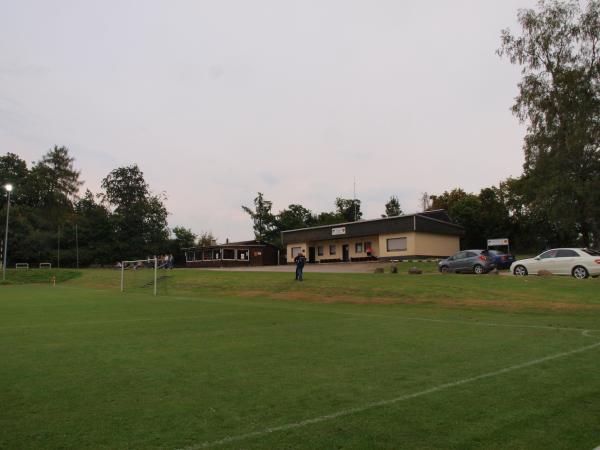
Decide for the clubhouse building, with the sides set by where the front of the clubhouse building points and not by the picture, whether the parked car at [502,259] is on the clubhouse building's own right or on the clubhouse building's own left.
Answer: on the clubhouse building's own left

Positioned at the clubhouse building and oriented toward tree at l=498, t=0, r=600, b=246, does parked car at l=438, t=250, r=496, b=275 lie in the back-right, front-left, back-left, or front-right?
front-right

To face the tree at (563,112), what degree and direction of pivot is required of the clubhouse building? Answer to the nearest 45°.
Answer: approximately 90° to its left

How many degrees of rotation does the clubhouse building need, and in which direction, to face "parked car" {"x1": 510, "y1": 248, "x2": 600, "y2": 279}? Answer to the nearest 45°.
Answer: approximately 45° to its left

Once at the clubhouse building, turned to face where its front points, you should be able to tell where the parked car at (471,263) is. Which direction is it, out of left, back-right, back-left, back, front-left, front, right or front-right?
front-left

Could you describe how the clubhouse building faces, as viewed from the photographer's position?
facing the viewer and to the left of the viewer
